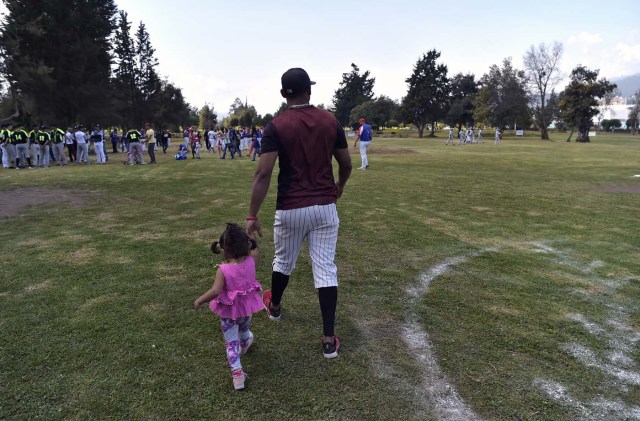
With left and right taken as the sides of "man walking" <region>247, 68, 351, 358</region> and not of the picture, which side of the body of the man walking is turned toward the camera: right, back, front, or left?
back

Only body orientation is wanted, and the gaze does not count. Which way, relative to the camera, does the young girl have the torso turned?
away from the camera

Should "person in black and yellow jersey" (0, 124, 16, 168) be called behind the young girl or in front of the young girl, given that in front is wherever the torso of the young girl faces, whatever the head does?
in front

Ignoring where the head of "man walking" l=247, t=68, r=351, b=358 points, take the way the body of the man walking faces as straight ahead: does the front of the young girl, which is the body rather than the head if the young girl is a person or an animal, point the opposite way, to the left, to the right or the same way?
the same way

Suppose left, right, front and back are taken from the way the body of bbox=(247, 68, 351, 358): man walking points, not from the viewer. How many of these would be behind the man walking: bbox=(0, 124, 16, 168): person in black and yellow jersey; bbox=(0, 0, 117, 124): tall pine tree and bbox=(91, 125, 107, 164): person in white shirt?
0

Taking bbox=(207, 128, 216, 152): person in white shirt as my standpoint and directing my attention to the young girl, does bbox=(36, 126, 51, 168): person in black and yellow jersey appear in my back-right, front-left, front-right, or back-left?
front-right

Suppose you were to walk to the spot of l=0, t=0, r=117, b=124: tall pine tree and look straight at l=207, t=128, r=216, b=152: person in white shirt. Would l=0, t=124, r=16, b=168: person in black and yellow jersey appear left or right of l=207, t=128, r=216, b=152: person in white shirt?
right

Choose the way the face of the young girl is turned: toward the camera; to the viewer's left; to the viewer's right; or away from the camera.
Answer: away from the camera

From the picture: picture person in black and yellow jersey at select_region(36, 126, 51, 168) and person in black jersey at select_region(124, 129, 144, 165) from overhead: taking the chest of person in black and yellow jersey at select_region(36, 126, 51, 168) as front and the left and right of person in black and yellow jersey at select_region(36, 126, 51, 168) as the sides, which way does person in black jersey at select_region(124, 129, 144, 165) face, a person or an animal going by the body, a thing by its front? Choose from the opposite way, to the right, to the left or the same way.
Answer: the same way
